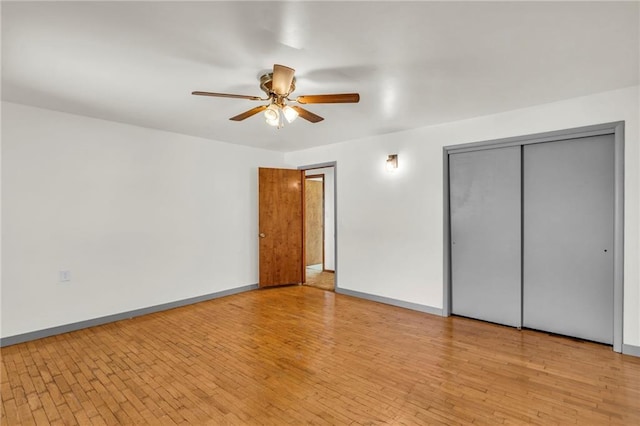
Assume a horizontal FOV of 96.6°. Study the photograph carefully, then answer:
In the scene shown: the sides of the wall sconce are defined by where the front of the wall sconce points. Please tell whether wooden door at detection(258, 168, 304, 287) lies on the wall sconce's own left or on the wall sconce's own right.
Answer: on the wall sconce's own right

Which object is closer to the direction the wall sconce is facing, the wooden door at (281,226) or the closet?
the wooden door

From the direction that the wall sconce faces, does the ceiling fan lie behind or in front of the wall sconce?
in front

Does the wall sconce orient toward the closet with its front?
no

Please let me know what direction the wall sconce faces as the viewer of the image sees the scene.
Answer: facing the viewer and to the left of the viewer

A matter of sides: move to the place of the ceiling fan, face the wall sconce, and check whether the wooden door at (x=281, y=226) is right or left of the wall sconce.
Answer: left

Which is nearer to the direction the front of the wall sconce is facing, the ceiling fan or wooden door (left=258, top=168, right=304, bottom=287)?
the ceiling fan

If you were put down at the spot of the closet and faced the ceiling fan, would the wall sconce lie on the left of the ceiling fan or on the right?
right

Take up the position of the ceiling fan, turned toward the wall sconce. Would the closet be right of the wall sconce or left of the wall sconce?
right

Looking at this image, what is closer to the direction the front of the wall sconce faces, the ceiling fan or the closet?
the ceiling fan

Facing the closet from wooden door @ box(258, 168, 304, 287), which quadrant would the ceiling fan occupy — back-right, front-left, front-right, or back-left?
front-right
